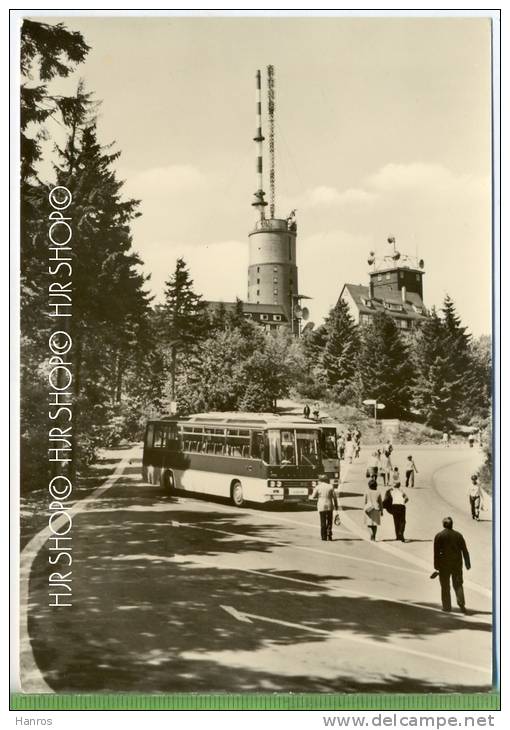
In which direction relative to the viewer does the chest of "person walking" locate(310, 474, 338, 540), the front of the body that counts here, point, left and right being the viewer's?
facing away from the viewer

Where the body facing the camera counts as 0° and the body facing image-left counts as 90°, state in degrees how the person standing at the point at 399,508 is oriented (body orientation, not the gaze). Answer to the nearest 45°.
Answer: approximately 180°

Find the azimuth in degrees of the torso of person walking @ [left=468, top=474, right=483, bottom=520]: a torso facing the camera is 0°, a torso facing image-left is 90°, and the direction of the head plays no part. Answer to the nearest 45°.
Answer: approximately 0°

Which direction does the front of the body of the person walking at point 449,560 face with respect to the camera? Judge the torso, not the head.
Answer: away from the camera
